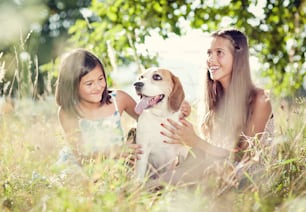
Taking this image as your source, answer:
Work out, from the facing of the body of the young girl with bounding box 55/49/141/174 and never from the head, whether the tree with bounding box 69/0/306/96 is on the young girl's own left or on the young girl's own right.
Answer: on the young girl's own left

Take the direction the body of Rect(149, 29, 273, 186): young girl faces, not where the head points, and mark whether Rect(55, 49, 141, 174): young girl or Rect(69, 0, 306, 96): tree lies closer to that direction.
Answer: the young girl

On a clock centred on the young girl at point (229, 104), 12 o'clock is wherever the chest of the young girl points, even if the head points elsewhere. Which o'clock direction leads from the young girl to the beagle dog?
The beagle dog is roughly at 1 o'clock from the young girl.

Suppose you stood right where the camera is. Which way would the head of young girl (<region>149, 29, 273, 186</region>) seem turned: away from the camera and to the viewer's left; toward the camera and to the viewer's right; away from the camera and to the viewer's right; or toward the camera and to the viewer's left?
toward the camera and to the viewer's left

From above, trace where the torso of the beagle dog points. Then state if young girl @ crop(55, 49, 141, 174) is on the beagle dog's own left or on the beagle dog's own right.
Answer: on the beagle dog's own right

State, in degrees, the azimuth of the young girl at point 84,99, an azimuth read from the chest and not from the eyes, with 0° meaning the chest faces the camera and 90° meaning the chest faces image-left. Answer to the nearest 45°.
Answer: approximately 315°

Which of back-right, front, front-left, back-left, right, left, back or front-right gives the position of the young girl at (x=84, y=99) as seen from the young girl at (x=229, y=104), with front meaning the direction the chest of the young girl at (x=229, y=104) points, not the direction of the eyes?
front-right

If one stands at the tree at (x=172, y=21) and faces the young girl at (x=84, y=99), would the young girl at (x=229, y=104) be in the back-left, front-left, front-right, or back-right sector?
front-left

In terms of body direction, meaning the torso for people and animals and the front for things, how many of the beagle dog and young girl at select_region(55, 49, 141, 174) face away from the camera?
0

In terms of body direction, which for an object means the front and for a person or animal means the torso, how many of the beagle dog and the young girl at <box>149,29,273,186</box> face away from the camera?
0

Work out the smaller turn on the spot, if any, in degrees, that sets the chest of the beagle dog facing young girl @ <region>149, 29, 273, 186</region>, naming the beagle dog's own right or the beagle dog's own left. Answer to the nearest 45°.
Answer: approximately 135° to the beagle dog's own left

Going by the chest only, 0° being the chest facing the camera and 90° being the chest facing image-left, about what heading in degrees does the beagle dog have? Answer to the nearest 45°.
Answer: approximately 45°

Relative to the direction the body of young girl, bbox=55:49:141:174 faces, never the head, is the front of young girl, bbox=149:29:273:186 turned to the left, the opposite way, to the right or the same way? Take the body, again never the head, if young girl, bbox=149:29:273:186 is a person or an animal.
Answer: to the right

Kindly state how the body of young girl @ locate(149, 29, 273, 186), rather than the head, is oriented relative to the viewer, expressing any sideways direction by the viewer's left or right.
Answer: facing the viewer and to the left of the viewer

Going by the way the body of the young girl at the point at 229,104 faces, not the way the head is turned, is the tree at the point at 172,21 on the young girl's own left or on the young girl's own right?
on the young girl's own right
